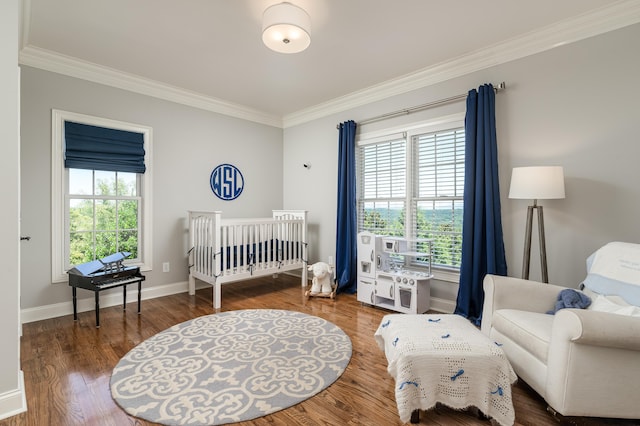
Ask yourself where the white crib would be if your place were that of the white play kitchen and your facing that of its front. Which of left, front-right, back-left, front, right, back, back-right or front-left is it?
front-right

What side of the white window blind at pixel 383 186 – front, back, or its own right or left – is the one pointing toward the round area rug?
front

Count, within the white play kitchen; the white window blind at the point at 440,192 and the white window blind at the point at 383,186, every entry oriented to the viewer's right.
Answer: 0

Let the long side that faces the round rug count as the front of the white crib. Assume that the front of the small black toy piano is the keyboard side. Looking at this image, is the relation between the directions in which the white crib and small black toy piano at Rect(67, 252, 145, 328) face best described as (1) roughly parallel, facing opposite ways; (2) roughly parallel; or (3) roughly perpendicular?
roughly parallel

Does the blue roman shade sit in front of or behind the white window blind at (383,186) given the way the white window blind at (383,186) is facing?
in front

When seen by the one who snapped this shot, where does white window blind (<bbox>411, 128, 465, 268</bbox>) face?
facing the viewer and to the left of the viewer

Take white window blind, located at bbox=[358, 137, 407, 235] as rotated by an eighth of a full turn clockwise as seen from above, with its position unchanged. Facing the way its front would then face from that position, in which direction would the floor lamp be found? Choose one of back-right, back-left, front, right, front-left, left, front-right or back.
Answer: back-left

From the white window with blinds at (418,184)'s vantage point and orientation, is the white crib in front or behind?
in front

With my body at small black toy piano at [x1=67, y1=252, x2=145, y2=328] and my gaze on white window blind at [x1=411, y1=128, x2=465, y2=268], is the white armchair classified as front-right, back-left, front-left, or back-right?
front-right

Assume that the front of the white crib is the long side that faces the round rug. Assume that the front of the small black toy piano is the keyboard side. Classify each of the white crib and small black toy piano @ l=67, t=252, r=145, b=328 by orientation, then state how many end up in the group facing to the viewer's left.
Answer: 0

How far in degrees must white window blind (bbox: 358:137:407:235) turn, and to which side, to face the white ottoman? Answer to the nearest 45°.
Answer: approximately 45° to its left

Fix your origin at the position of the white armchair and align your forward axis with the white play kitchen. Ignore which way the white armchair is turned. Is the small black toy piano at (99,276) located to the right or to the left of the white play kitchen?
left
